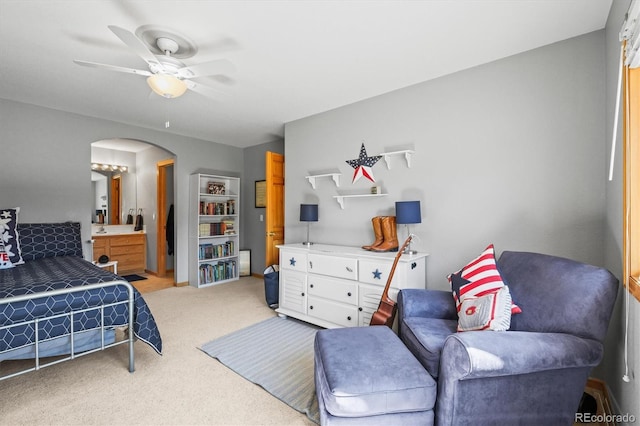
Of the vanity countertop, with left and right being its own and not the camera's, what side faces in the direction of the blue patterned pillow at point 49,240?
front

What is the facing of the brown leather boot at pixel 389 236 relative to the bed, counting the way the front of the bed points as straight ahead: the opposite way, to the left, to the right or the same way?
the opposite way

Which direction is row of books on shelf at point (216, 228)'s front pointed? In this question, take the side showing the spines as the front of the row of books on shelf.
toward the camera

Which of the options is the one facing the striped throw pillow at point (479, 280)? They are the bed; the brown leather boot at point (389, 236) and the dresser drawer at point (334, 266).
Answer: the bed

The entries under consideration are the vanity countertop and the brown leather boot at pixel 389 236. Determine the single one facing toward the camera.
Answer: the vanity countertop

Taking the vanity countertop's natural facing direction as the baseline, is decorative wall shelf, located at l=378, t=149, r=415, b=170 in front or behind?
in front

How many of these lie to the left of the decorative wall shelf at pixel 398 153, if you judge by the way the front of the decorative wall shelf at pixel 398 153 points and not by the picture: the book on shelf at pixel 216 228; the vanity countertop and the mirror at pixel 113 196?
0

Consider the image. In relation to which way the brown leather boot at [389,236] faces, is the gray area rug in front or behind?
in front

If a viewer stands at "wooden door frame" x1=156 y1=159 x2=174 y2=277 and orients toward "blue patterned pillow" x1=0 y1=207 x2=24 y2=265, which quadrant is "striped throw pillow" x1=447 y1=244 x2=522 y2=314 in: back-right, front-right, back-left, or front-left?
front-left

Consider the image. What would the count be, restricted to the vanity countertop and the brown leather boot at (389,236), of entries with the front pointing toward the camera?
1

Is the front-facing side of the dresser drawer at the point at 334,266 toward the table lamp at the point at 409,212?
no

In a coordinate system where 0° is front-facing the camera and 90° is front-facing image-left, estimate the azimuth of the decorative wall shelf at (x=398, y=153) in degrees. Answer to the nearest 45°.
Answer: approximately 45°

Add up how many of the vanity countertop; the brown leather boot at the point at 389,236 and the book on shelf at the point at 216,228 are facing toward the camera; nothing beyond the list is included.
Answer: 2

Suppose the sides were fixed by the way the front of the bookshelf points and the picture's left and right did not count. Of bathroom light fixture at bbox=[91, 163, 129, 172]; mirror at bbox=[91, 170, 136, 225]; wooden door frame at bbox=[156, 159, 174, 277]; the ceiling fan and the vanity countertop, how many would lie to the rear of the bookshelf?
4

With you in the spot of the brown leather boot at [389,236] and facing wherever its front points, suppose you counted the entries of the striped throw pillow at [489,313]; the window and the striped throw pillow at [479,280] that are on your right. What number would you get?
0

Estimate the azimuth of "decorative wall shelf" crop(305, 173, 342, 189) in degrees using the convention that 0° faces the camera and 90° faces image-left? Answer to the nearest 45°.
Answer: approximately 45°

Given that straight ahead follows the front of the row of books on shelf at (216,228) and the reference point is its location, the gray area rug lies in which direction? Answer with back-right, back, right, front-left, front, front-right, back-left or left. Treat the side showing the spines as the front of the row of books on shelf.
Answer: front

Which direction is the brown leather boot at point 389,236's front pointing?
to the viewer's left

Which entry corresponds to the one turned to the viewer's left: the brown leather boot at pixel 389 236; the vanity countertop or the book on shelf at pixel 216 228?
the brown leather boot
